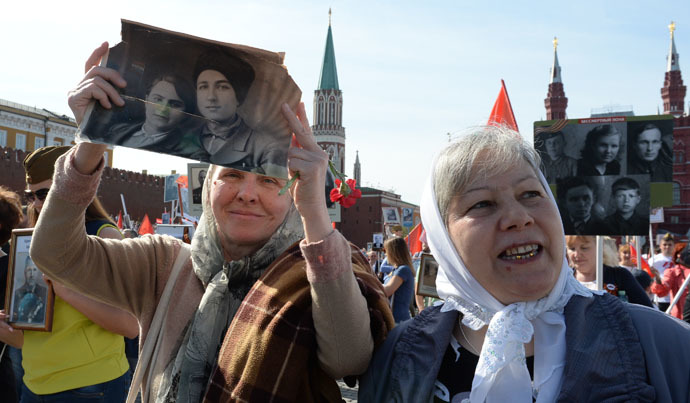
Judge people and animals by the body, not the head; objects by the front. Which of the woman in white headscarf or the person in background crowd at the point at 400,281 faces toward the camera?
the woman in white headscarf

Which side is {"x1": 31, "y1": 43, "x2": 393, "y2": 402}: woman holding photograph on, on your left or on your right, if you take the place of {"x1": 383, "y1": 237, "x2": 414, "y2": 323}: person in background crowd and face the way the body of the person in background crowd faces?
on your left

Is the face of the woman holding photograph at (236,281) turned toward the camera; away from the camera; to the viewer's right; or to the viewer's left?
toward the camera

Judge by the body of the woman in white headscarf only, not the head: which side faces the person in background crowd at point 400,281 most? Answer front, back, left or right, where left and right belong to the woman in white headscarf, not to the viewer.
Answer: back

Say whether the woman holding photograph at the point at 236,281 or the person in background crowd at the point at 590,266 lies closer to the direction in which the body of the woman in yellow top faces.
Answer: the woman holding photograph

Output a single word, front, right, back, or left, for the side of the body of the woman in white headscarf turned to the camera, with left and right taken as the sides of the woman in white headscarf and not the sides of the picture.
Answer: front

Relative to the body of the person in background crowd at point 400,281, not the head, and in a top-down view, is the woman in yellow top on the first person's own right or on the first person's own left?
on the first person's own left

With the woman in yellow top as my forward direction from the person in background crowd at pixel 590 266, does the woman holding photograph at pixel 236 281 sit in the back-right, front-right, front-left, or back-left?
front-left
